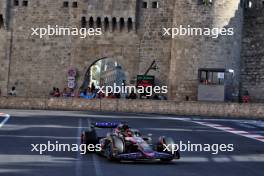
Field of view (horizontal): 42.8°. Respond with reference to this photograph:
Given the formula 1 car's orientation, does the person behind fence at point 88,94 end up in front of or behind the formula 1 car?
behind

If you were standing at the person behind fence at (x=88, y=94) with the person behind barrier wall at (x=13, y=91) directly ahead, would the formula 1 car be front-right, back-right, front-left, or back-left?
back-left

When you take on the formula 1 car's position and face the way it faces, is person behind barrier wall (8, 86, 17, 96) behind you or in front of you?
behind

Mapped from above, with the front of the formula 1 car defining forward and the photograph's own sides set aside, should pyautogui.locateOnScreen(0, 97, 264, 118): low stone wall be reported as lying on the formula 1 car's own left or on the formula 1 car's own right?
on the formula 1 car's own left

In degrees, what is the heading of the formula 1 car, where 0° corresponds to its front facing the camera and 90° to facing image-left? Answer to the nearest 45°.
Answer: approximately 315°
